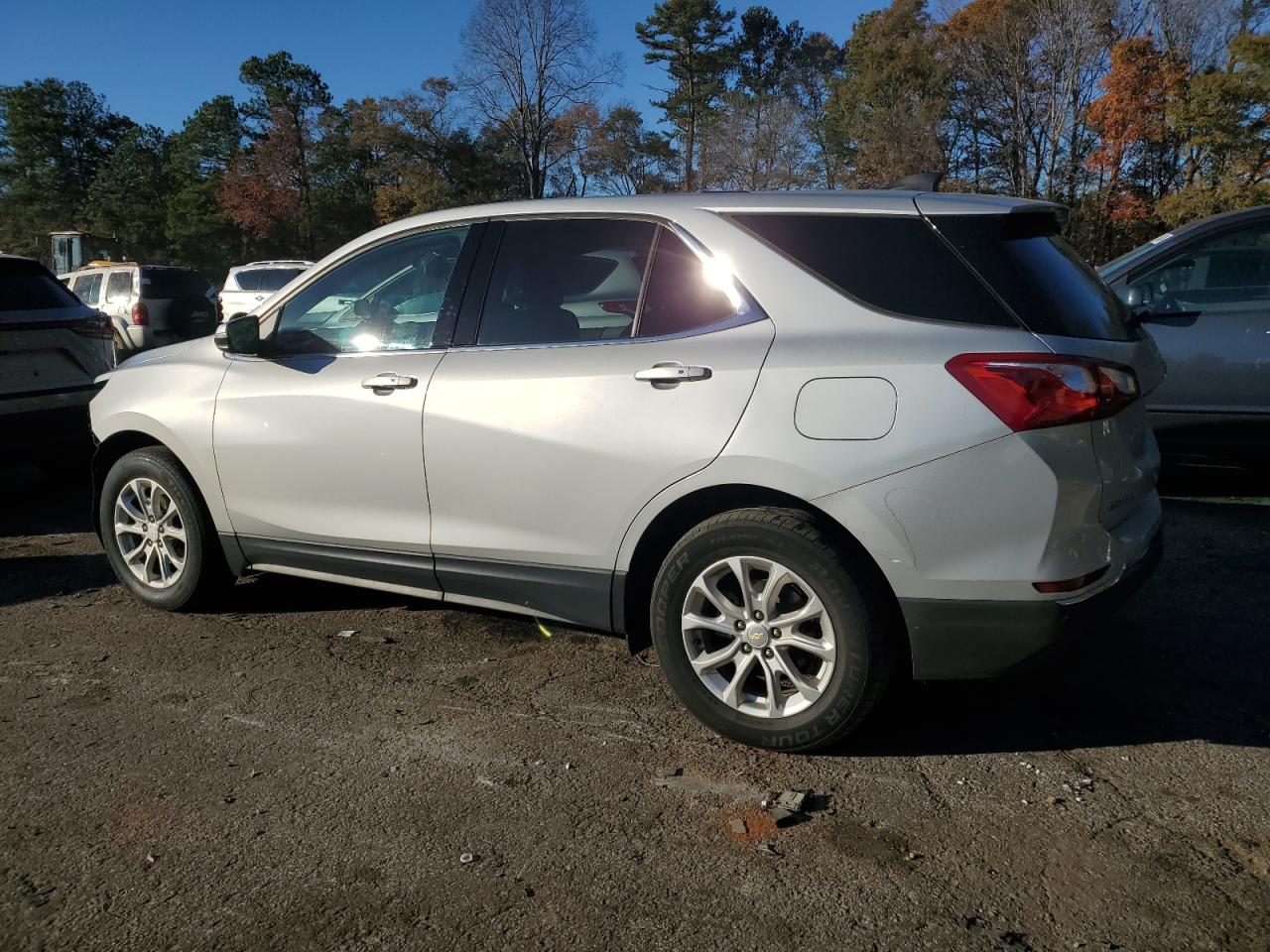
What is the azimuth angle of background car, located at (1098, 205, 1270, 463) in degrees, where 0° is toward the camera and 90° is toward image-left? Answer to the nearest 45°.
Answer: approximately 90°

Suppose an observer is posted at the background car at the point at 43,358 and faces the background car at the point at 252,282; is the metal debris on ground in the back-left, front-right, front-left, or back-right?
back-right

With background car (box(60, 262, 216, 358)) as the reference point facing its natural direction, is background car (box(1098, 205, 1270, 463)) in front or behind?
behind

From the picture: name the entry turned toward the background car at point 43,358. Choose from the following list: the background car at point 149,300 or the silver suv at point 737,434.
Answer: the silver suv

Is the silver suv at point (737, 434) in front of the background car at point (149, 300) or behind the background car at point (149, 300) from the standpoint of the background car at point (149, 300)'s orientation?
behind

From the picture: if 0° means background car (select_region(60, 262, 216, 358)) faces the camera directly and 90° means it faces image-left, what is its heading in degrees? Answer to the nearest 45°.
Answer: approximately 135°

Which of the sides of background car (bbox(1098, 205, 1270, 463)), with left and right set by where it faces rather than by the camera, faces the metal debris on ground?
left

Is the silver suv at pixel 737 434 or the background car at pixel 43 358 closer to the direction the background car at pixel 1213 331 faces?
the background car

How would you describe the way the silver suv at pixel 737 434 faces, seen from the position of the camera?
facing away from the viewer and to the left of the viewer

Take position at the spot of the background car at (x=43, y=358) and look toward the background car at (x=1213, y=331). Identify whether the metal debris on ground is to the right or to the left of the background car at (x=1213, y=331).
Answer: right
